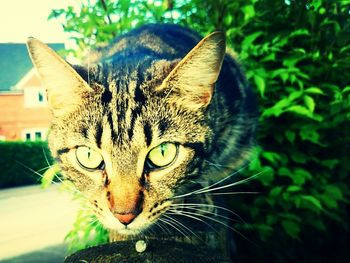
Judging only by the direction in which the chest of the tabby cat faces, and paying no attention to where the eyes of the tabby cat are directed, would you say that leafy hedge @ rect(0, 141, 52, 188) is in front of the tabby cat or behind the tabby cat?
behind

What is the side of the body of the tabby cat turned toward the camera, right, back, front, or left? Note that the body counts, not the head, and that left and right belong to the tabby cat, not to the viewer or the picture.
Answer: front
